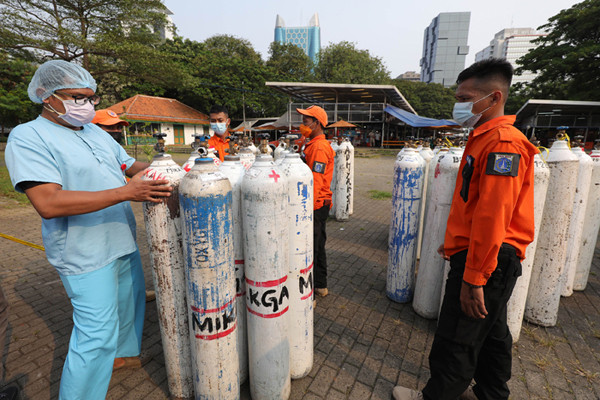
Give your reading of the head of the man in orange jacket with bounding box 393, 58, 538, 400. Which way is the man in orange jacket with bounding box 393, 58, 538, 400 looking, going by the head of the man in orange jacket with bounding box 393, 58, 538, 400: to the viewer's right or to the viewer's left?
to the viewer's left

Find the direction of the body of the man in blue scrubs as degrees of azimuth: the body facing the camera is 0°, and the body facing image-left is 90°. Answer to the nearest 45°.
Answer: approximately 315°

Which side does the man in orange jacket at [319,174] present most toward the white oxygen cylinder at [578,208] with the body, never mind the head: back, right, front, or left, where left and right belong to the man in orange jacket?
back

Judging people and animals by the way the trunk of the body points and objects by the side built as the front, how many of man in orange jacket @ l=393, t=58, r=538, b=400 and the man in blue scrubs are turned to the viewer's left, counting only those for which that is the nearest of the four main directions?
1

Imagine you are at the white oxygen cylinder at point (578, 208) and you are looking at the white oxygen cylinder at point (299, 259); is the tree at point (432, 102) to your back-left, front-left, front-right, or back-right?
back-right

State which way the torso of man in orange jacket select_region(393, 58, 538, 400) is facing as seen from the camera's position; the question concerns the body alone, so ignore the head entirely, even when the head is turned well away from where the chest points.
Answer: to the viewer's left

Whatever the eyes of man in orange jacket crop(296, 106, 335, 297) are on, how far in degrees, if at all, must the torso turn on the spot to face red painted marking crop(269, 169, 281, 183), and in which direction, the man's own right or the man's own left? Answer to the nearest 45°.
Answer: approximately 90° to the man's own left

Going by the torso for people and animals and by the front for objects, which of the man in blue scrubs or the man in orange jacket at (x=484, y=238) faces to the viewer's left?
the man in orange jacket

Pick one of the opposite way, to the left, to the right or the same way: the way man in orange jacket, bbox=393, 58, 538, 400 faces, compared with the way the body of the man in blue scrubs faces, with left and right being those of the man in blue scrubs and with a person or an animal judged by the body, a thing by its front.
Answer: the opposite way

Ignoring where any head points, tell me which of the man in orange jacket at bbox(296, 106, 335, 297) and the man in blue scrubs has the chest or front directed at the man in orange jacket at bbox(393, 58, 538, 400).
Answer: the man in blue scrubs

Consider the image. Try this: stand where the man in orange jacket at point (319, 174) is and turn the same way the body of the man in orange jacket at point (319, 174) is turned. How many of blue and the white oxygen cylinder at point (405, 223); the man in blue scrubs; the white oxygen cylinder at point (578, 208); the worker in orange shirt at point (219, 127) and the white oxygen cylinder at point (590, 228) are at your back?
3

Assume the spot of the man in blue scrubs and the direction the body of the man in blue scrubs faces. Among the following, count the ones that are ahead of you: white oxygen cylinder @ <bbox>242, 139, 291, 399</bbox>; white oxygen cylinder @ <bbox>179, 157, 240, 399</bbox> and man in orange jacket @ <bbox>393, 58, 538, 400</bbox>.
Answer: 3

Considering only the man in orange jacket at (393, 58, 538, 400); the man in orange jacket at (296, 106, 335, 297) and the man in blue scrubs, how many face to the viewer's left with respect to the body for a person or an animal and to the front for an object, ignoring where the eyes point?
2

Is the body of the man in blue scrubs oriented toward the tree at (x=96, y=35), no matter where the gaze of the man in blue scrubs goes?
no

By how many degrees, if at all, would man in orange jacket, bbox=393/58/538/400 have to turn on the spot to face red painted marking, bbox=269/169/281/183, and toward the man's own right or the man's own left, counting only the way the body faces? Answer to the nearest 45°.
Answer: approximately 45° to the man's own left

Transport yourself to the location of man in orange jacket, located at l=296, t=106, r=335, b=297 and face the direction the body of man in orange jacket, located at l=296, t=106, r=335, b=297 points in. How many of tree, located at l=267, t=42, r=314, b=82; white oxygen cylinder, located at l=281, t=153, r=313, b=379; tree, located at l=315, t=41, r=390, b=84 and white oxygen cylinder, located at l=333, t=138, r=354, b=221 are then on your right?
3

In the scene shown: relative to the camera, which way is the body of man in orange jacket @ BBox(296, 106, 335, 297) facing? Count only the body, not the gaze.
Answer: to the viewer's left
